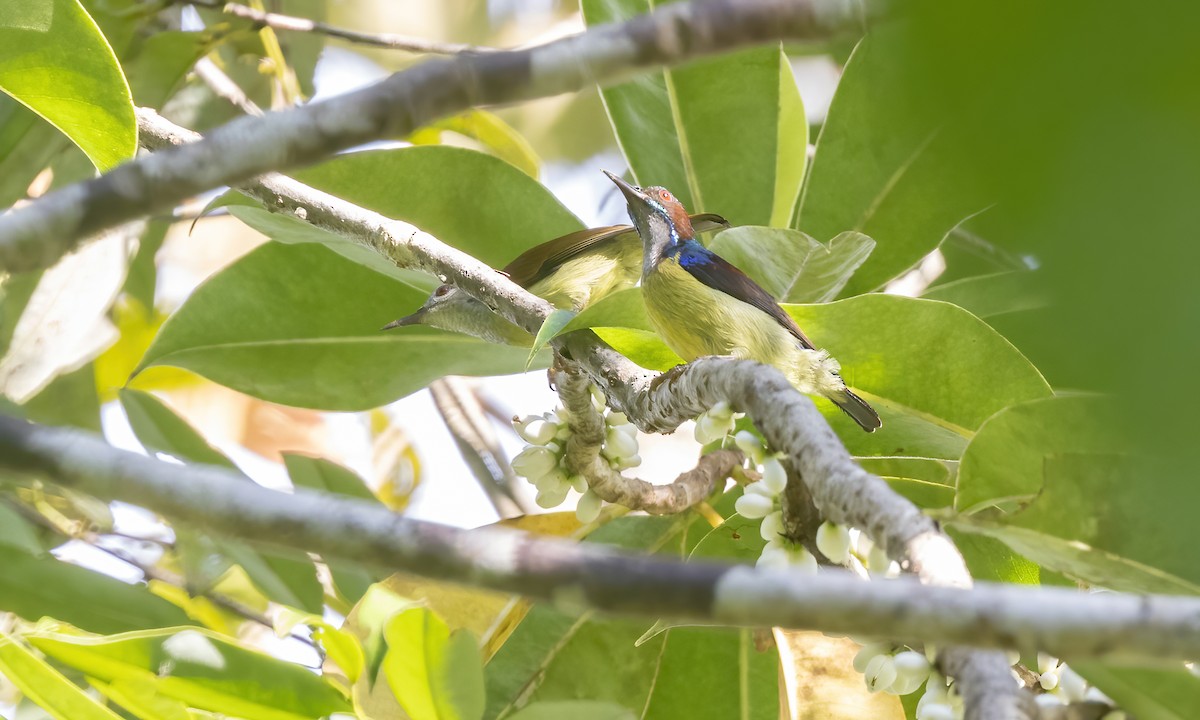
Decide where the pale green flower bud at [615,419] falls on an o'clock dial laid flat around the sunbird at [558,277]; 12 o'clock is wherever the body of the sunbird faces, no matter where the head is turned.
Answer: The pale green flower bud is roughly at 9 o'clock from the sunbird.

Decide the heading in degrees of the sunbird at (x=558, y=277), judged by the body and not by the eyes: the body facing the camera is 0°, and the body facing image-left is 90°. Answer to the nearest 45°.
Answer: approximately 90°

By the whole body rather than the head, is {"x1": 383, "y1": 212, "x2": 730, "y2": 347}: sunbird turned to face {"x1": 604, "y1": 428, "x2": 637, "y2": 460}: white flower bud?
no

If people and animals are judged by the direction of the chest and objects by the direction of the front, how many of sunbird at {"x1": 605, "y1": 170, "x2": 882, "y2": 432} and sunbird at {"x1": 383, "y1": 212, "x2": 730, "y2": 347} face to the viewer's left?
2

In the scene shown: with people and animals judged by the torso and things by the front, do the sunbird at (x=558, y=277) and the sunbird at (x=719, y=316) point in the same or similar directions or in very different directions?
same or similar directions

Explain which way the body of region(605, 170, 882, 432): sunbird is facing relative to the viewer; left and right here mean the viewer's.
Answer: facing to the left of the viewer

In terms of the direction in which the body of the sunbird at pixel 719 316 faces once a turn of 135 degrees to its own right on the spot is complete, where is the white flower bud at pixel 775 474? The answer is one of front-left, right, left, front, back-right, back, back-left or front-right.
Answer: back-right

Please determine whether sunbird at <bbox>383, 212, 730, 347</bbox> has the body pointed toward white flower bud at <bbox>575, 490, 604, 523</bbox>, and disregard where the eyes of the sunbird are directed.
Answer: no

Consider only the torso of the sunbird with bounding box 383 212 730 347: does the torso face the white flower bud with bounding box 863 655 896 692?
no
